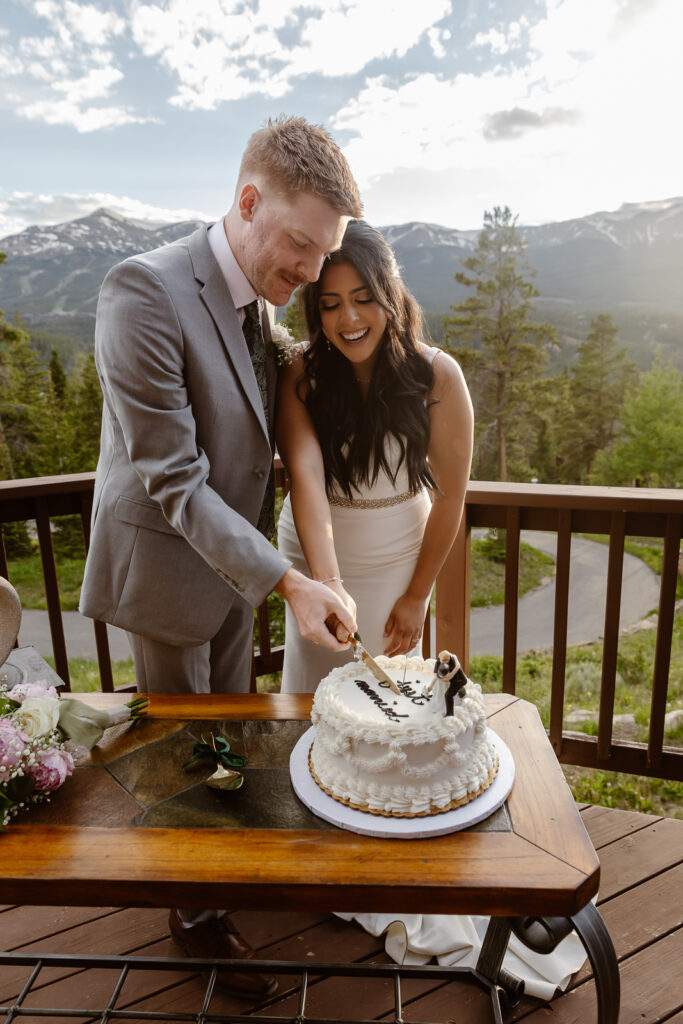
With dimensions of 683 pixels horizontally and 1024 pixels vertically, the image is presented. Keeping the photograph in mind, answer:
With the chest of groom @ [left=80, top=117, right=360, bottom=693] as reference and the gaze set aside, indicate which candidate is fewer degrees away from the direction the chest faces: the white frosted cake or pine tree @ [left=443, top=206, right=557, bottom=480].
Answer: the white frosted cake

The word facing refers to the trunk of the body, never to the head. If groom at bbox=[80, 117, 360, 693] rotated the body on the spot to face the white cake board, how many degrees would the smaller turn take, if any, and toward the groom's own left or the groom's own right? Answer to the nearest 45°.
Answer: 0° — they already face it

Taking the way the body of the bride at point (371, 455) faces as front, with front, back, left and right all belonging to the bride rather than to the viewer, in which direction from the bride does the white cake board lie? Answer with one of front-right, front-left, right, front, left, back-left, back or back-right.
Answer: front

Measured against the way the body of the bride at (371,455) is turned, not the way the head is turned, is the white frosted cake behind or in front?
in front

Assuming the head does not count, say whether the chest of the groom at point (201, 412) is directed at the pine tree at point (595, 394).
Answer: no

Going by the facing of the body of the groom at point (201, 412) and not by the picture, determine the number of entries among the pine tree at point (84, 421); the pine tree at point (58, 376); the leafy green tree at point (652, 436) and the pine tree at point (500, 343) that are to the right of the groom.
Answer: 0

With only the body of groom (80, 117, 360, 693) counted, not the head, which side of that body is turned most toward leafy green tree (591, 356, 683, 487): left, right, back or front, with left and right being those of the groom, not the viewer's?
left

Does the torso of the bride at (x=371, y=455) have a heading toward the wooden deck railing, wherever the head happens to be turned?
no

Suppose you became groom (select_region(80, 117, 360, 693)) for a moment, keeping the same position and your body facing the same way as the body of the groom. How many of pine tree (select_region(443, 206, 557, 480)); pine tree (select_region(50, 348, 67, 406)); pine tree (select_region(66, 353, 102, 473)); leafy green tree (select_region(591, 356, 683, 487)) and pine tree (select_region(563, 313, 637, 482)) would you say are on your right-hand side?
0

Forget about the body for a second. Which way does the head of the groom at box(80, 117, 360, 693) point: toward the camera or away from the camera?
toward the camera

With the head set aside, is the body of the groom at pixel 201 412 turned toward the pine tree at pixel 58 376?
no

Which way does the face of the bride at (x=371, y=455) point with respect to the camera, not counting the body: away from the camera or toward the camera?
toward the camera

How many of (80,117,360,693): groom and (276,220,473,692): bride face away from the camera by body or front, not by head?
0

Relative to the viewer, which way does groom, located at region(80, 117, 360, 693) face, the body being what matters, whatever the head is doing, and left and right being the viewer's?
facing the viewer and to the right of the viewer

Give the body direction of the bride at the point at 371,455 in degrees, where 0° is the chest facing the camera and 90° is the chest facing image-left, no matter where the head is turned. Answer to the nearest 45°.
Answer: approximately 0°
